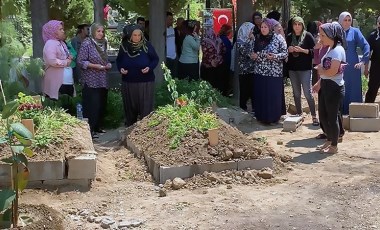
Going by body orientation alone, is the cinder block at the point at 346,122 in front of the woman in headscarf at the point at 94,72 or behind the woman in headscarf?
in front

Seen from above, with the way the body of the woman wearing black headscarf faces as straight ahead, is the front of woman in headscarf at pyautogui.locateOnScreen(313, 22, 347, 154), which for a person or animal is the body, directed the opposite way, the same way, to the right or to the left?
to the right

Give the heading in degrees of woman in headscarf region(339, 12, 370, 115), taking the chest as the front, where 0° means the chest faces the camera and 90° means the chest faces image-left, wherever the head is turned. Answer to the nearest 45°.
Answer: approximately 45°

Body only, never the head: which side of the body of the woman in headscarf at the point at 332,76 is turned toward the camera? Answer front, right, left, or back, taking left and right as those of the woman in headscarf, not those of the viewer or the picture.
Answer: left

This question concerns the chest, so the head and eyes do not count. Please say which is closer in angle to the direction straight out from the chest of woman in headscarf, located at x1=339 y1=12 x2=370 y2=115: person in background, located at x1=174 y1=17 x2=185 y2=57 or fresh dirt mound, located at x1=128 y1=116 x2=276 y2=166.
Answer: the fresh dirt mound

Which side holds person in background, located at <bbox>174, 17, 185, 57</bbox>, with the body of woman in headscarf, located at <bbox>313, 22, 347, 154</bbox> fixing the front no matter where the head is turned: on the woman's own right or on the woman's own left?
on the woman's own right
